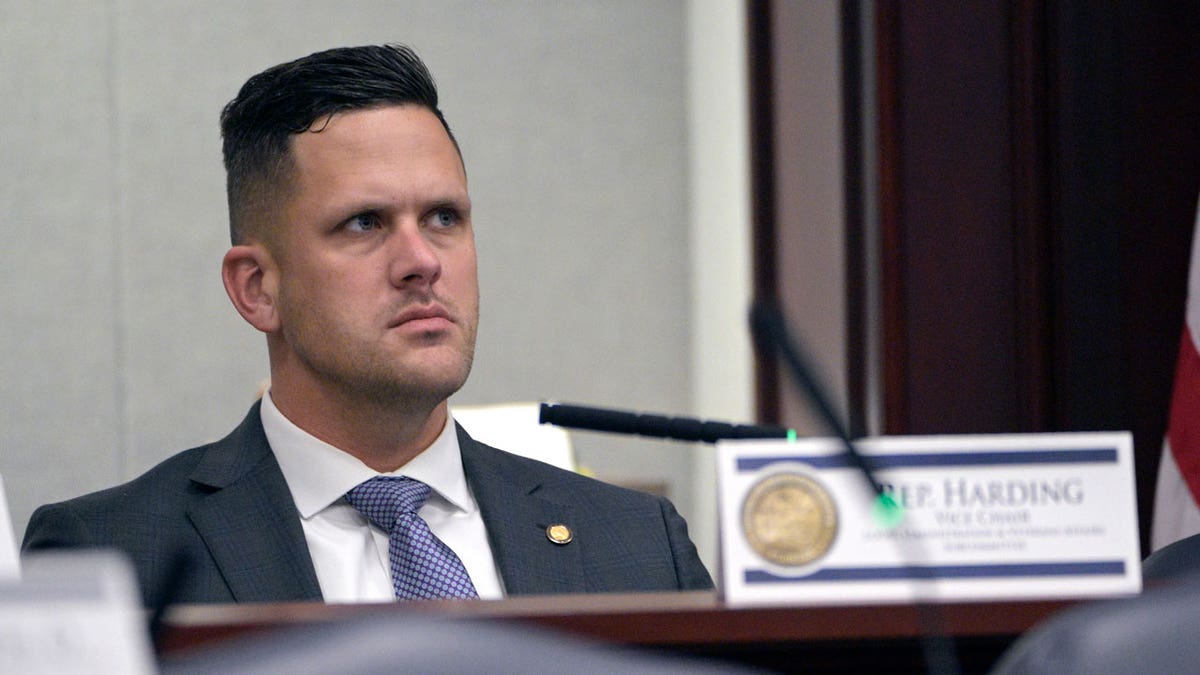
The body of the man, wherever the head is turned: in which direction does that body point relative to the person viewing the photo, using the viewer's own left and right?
facing the viewer and to the right of the viewer

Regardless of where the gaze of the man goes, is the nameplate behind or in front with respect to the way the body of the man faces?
in front

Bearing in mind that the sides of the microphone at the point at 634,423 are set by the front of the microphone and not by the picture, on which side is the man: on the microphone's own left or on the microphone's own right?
on the microphone's own right

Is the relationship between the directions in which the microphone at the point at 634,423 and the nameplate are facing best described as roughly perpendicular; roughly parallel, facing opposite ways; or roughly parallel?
roughly perpendicular

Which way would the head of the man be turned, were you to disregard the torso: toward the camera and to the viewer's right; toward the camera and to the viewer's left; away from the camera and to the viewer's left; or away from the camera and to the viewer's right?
toward the camera and to the viewer's right

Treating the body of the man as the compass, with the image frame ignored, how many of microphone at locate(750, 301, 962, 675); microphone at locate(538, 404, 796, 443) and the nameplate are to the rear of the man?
0

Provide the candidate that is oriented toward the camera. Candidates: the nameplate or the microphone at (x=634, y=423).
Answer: the nameplate

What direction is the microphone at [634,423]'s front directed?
to the viewer's left

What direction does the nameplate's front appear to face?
toward the camera
